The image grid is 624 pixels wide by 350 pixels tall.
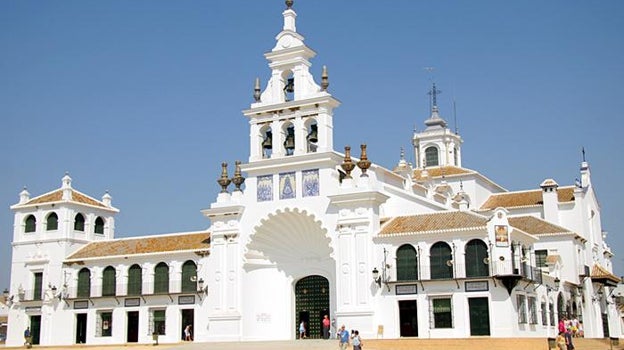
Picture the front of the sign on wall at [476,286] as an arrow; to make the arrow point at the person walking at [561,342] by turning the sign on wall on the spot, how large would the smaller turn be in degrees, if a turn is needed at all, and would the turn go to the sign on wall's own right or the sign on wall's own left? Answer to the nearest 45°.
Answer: approximately 45° to the sign on wall's own left

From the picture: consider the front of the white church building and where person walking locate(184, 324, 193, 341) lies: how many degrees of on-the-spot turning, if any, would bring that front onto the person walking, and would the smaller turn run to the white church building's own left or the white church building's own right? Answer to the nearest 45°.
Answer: approximately 90° to the white church building's own right

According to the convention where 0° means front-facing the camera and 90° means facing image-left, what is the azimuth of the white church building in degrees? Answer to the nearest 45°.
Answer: approximately 45°

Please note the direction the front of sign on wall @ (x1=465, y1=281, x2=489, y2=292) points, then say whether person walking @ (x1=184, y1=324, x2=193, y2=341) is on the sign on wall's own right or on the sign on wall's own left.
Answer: on the sign on wall's own right

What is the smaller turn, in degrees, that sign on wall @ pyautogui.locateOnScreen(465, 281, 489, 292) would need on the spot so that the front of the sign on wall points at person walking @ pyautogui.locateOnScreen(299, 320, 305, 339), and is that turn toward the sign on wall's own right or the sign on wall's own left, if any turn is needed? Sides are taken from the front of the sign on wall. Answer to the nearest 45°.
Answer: approximately 90° to the sign on wall's own right

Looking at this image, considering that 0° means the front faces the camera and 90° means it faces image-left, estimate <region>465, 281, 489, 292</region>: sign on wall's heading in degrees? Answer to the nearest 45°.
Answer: approximately 0°

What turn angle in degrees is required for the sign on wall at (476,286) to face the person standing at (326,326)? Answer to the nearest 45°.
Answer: approximately 90° to its right

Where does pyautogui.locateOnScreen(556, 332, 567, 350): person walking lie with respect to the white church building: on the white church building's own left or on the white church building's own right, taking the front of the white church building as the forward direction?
on the white church building's own left
